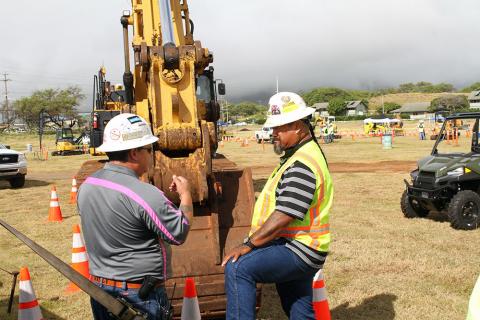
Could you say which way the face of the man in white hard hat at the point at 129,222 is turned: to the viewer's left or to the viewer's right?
to the viewer's right

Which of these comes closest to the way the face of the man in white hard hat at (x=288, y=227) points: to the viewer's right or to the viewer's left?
to the viewer's left

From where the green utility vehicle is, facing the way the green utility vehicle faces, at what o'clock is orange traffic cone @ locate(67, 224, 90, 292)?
The orange traffic cone is roughly at 12 o'clock from the green utility vehicle.

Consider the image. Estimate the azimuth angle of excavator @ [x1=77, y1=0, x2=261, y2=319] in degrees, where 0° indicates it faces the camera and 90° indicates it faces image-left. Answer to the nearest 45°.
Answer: approximately 0°

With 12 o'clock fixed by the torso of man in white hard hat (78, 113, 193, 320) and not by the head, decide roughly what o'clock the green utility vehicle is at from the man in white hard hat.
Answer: The green utility vehicle is roughly at 12 o'clock from the man in white hard hat.

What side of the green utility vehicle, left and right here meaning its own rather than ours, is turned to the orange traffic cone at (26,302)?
front

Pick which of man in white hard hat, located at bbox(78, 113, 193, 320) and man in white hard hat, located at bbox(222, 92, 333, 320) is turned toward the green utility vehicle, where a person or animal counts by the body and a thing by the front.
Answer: man in white hard hat, located at bbox(78, 113, 193, 320)

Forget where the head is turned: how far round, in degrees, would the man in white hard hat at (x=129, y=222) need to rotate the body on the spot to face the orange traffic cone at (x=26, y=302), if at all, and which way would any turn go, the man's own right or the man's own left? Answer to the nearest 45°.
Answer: approximately 90° to the man's own left

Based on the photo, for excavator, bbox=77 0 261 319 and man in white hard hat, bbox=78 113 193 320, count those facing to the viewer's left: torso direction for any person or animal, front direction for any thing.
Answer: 0

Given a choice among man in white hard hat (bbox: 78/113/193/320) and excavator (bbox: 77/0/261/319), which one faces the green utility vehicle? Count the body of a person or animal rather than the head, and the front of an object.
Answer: the man in white hard hat
